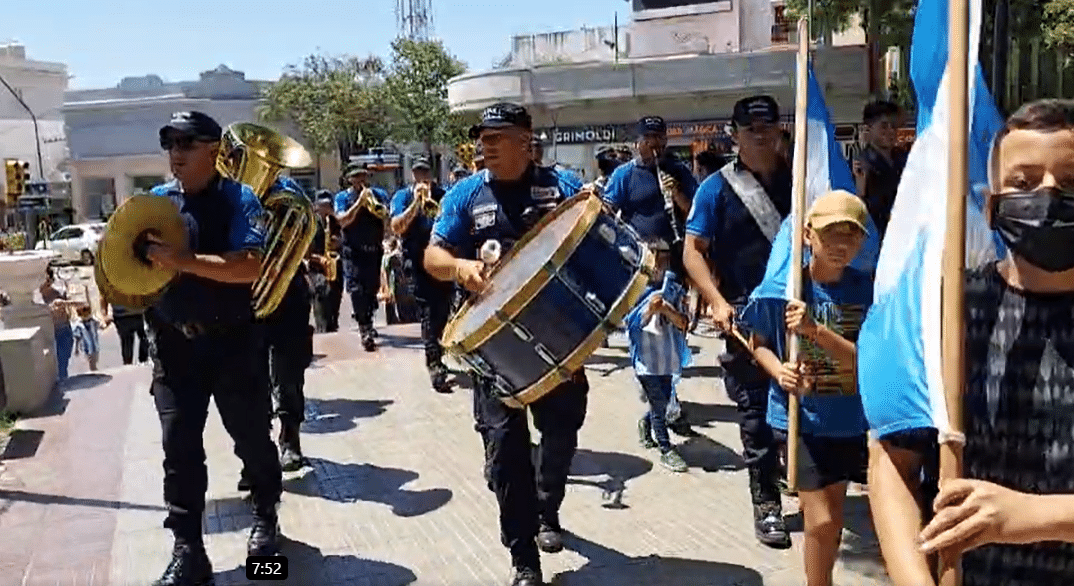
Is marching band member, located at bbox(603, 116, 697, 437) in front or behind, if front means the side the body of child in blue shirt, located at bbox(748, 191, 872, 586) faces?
behind

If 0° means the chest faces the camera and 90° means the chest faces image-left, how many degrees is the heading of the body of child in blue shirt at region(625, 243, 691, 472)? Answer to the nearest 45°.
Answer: approximately 315°

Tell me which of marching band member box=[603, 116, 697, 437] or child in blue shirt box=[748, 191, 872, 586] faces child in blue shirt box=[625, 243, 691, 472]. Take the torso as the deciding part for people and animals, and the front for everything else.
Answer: the marching band member

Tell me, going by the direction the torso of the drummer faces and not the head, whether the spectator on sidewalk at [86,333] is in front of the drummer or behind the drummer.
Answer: behind
